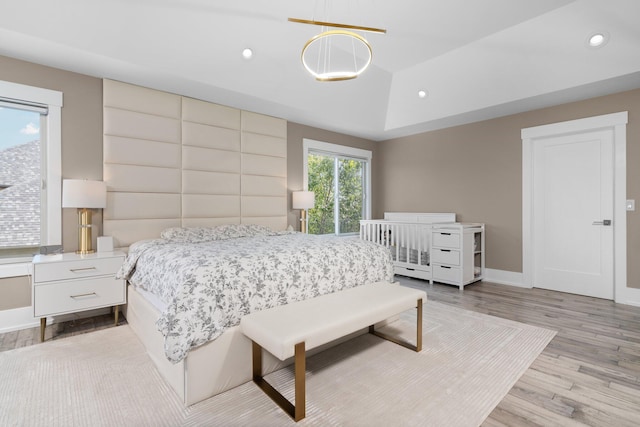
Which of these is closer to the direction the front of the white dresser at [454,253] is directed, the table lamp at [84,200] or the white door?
the table lamp

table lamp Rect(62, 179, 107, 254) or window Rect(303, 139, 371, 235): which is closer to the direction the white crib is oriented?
the table lamp

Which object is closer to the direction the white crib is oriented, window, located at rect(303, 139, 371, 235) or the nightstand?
the nightstand

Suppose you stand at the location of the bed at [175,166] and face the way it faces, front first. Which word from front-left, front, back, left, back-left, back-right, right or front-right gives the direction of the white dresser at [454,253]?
front-left

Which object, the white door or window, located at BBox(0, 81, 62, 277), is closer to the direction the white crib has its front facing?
the window

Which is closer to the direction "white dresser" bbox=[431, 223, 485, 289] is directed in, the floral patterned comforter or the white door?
the floral patterned comforter

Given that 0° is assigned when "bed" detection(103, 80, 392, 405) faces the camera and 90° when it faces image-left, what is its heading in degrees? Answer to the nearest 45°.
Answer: approximately 315°

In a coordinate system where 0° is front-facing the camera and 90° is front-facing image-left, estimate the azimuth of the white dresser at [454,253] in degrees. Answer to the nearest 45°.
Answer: approximately 45°

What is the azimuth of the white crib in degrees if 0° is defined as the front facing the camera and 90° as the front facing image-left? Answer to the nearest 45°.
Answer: approximately 45°
